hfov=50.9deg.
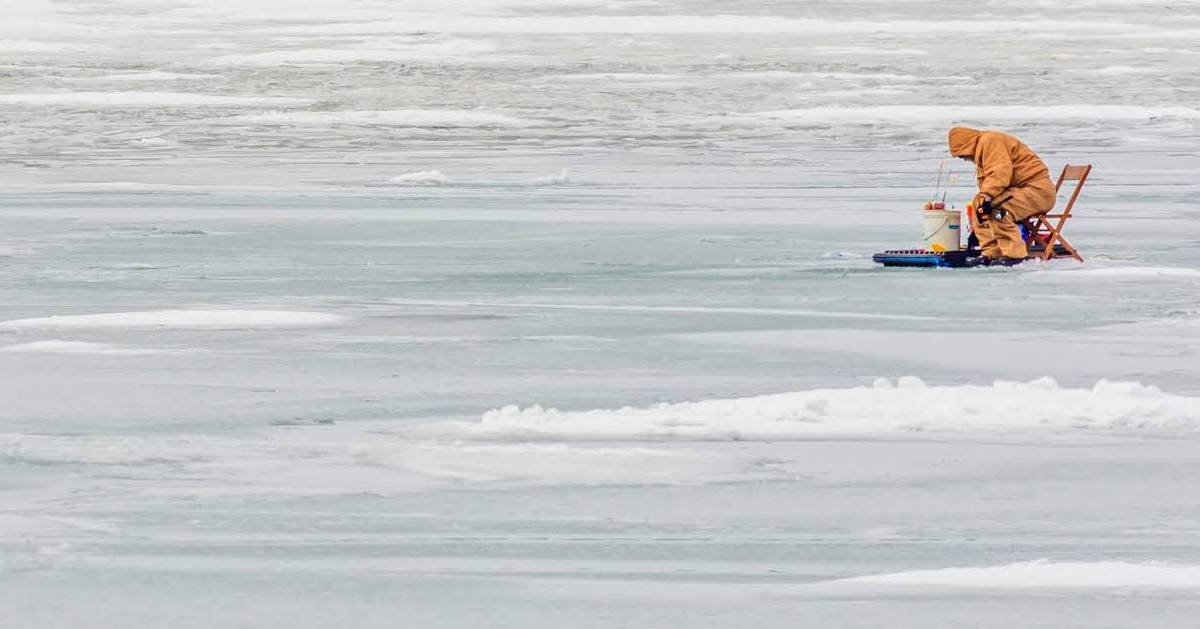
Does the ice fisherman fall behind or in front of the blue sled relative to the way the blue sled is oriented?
behind

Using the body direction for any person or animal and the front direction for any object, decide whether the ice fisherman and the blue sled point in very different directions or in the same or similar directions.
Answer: same or similar directions

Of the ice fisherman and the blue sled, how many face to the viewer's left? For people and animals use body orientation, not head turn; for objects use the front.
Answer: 2

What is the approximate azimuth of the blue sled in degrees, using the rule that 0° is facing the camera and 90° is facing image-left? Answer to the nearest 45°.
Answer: approximately 90°

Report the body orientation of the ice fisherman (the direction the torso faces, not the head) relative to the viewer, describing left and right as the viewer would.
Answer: facing to the left of the viewer

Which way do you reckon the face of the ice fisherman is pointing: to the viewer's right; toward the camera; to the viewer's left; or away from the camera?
to the viewer's left
